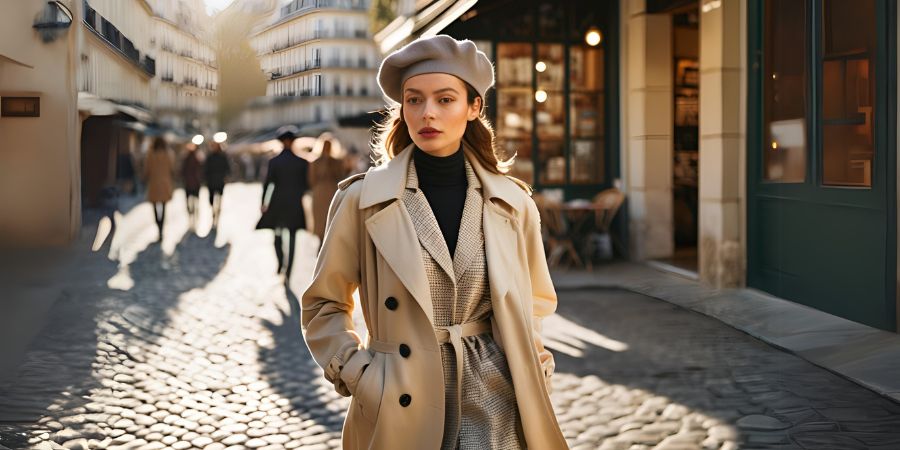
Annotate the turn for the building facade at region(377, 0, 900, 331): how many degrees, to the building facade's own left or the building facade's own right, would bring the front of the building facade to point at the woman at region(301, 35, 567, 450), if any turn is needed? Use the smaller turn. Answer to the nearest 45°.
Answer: approximately 45° to the building facade's own left

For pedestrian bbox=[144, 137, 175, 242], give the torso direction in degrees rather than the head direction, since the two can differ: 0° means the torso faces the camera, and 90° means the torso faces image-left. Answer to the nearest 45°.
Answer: approximately 180°

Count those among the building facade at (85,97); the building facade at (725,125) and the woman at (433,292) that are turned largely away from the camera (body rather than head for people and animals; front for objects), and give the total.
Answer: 0

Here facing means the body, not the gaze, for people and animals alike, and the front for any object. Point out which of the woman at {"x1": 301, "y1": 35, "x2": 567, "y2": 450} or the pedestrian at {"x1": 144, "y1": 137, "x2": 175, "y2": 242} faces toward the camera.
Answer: the woman

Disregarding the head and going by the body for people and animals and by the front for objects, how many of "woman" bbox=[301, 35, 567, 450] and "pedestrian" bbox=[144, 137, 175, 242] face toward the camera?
1

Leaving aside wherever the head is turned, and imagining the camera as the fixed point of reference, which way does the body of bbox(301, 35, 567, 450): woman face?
toward the camera
